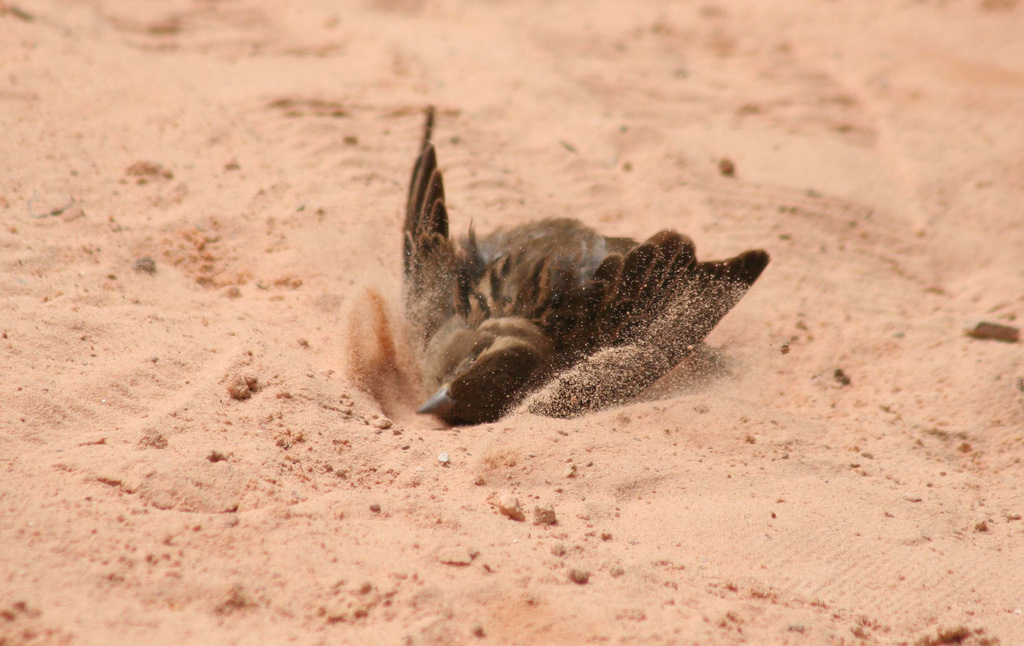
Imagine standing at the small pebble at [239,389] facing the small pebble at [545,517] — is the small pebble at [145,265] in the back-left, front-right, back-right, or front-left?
back-left

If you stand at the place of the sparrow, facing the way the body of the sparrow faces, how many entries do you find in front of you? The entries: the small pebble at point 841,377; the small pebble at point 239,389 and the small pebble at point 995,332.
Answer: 1

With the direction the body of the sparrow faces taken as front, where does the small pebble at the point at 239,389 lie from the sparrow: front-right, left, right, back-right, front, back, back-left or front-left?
front

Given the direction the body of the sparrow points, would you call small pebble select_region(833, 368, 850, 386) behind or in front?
behind

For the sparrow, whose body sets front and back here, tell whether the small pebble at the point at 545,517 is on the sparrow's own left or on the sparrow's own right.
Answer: on the sparrow's own left

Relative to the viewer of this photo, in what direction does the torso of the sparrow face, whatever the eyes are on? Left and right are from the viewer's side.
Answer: facing the viewer and to the left of the viewer

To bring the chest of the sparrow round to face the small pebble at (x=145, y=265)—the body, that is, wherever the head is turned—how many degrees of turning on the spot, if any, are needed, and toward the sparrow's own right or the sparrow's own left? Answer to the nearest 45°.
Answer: approximately 45° to the sparrow's own right

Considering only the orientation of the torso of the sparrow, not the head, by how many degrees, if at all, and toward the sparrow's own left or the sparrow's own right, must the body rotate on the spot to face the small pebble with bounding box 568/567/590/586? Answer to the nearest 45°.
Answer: approximately 45° to the sparrow's own left
